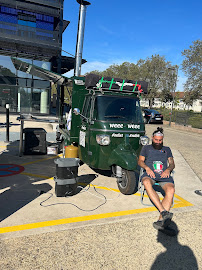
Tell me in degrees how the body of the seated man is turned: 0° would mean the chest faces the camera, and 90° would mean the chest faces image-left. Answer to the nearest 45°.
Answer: approximately 0°

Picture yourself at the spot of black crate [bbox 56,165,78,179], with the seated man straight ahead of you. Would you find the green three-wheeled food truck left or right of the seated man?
left

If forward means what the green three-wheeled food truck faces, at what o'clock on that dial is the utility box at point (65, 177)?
The utility box is roughly at 3 o'clock from the green three-wheeled food truck.

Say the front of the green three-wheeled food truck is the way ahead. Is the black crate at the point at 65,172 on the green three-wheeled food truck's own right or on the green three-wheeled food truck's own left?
on the green three-wheeled food truck's own right

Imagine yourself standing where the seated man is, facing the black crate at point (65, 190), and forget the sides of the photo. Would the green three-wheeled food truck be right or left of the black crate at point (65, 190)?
right

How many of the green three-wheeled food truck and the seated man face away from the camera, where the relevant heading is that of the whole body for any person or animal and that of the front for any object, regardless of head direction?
0

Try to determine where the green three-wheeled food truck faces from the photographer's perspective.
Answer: facing the viewer and to the right of the viewer

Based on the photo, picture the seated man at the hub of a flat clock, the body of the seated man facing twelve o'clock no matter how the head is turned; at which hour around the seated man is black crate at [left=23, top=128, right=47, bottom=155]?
The black crate is roughly at 4 o'clock from the seated man.

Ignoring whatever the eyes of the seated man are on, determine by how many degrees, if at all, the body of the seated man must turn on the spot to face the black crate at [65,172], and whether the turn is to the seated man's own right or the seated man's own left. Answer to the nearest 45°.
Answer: approximately 90° to the seated man's own right

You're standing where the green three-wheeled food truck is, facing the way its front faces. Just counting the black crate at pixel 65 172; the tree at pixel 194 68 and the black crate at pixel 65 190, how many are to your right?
2

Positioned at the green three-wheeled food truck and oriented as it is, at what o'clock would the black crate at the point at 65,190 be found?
The black crate is roughly at 3 o'clock from the green three-wheeled food truck.

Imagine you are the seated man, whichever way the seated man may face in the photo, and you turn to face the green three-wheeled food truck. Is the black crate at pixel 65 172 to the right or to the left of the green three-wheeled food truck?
left

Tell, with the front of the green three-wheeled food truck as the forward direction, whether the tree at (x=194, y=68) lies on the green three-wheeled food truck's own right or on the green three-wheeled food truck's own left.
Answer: on the green three-wheeled food truck's own left

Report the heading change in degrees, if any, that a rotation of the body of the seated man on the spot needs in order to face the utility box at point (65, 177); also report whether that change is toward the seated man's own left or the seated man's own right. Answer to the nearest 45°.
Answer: approximately 90° to the seated man's own right
